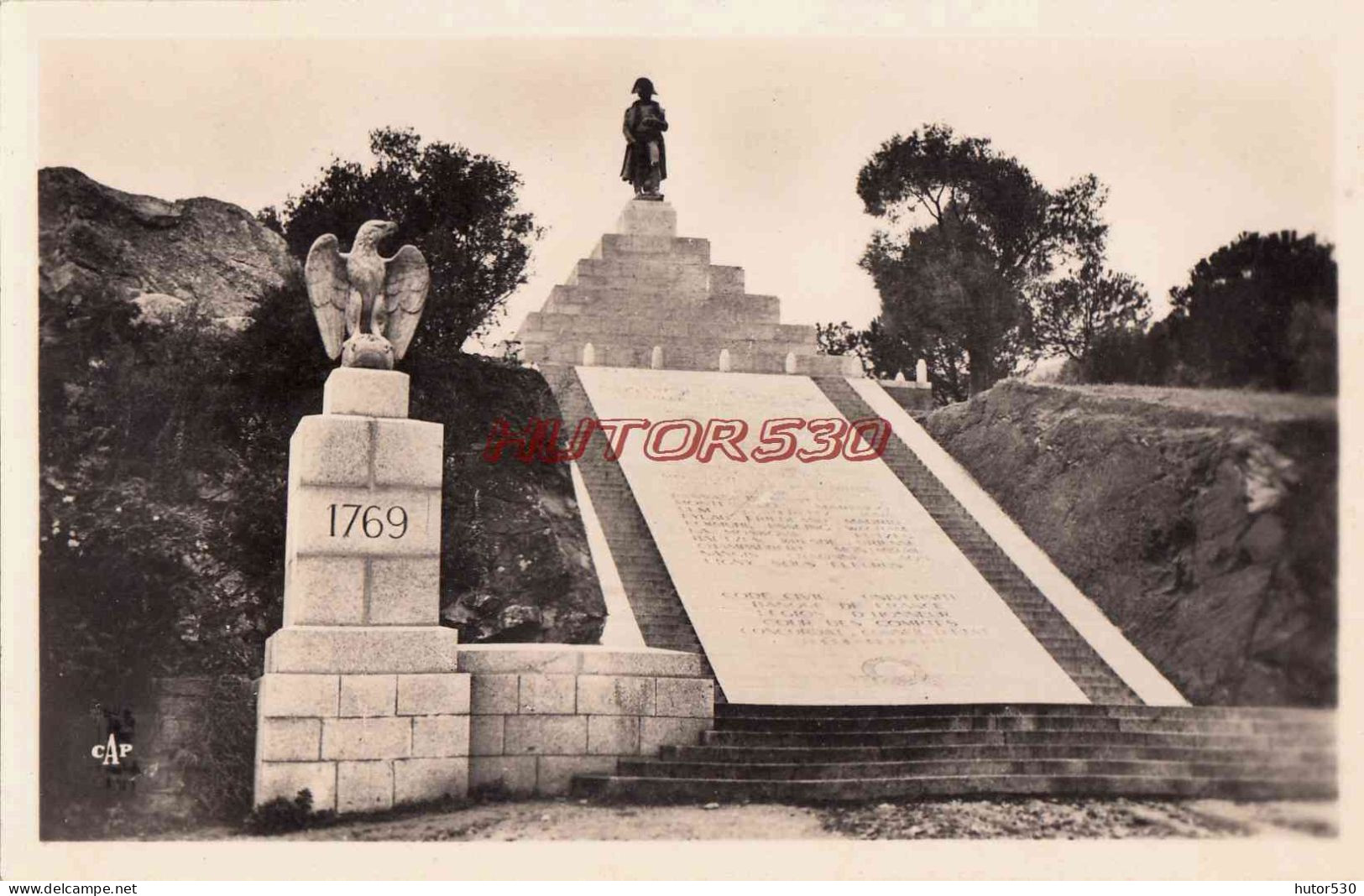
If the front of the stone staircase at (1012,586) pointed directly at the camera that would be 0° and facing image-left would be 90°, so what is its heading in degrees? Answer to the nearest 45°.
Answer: approximately 315°

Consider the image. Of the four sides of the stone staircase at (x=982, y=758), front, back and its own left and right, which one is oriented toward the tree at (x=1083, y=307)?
back

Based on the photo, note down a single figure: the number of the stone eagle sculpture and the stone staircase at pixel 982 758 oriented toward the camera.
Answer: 2

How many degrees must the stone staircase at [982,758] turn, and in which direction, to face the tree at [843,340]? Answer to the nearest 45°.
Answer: approximately 180°

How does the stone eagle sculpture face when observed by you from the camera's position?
facing the viewer

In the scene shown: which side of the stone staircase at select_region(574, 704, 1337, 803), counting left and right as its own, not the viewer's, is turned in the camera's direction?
front

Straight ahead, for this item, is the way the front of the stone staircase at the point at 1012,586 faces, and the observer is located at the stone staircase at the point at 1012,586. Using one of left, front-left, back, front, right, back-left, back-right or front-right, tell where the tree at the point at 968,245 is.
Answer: back-left

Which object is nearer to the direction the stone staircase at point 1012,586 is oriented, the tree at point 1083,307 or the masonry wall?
the masonry wall

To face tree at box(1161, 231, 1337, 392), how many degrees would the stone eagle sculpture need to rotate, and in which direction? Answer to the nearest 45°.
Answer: approximately 90° to its left

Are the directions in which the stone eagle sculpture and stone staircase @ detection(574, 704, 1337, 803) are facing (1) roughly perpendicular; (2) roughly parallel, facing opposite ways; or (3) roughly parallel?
roughly parallel

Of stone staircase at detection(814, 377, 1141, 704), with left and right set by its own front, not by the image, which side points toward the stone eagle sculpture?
right

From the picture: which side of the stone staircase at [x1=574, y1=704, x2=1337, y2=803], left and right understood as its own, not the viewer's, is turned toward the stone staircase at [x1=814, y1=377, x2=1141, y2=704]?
back
